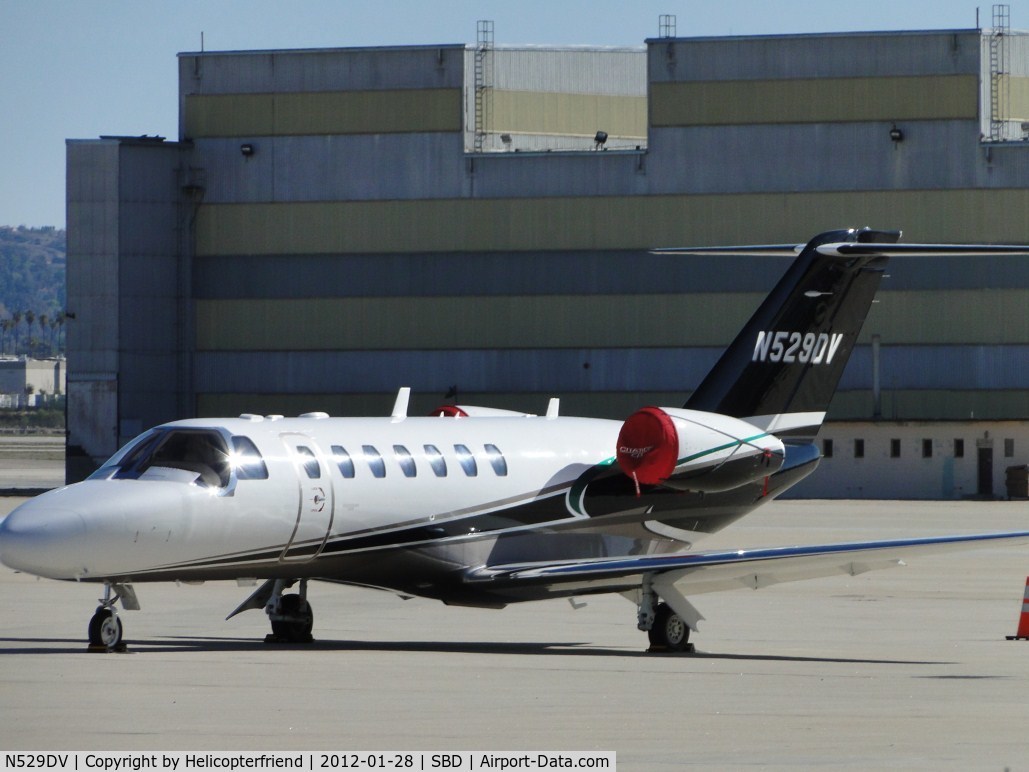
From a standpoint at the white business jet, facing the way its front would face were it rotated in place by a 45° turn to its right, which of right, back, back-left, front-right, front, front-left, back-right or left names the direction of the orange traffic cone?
back

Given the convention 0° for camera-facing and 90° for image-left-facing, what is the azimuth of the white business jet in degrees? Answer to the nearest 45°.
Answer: approximately 45°
